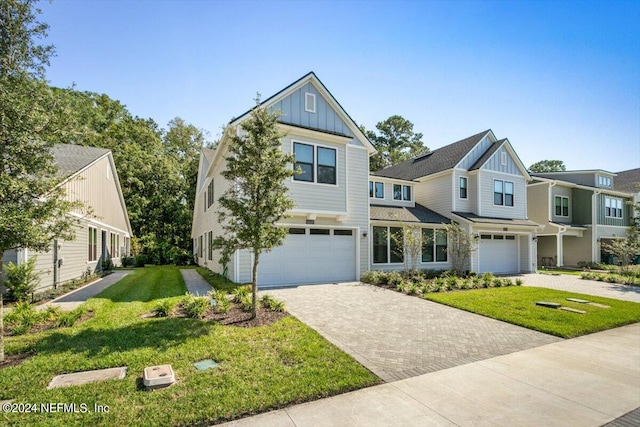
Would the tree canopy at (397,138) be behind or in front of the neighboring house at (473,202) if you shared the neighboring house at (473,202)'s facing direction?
behind

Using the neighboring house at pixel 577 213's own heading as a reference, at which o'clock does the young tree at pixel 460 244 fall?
The young tree is roughly at 2 o'clock from the neighboring house.

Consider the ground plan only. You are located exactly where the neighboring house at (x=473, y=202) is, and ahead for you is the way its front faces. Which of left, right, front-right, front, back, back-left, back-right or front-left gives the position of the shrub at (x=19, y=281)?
right

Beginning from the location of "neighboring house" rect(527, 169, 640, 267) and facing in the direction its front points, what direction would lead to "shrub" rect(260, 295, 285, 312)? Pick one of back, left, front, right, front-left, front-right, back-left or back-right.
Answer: front-right

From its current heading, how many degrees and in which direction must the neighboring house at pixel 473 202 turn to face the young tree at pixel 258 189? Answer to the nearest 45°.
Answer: approximately 45° to its right

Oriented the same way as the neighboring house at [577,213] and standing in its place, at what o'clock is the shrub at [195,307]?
The shrub is roughly at 2 o'clock from the neighboring house.

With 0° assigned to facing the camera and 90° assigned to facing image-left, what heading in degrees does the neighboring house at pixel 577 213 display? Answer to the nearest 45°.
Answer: approximately 315°

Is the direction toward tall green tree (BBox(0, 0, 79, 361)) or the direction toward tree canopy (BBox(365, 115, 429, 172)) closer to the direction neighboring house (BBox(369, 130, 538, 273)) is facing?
the tall green tree

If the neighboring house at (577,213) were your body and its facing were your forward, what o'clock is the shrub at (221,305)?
The shrub is roughly at 2 o'clock from the neighboring house.

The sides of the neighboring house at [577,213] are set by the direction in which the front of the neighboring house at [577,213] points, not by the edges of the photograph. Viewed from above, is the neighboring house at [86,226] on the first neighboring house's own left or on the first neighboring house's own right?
on the first neighboring house's own right

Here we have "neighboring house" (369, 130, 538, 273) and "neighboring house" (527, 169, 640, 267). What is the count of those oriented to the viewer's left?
0

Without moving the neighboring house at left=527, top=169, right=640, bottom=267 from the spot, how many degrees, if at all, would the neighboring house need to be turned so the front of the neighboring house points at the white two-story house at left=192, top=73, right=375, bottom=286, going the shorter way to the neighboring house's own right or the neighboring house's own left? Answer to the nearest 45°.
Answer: approximately 45° to the neighboring house's own right

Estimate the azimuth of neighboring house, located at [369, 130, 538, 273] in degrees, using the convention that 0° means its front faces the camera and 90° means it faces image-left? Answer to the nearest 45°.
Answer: approximately 315°
